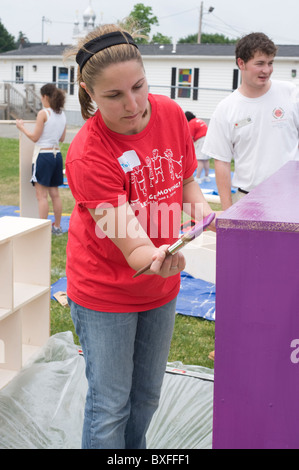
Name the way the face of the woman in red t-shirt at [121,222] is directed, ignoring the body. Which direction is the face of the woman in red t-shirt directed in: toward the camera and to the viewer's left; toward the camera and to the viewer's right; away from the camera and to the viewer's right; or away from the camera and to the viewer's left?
toward the camera and to the viewer's right

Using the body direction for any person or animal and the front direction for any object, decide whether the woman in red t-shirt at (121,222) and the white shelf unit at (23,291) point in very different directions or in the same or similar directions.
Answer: same or similar directions

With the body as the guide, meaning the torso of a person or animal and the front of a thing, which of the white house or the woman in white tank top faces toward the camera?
the white house

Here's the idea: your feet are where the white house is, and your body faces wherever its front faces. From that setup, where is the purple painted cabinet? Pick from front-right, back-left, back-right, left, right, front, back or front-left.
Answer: front

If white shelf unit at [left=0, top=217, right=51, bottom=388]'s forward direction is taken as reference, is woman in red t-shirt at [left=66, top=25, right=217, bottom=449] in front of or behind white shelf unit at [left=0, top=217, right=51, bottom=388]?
in front

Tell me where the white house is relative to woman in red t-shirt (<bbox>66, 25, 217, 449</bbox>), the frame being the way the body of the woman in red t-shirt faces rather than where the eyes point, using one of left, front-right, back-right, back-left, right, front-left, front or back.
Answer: back-left

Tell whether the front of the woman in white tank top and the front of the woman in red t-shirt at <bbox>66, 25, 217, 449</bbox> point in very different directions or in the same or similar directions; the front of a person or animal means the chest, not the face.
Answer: very different directions

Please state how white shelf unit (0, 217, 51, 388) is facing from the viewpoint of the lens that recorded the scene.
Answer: facing the viewer and to the right of the viewer

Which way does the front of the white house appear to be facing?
toward the camera

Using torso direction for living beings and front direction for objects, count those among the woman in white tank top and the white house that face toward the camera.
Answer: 1
